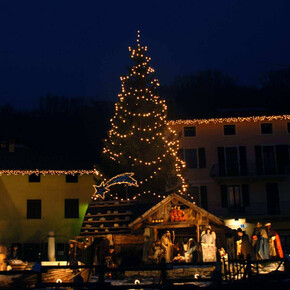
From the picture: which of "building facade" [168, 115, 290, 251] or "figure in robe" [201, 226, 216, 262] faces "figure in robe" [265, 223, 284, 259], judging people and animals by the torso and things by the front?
the building facade

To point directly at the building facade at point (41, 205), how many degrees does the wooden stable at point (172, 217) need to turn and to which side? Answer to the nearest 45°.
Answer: approximately 135° to its right

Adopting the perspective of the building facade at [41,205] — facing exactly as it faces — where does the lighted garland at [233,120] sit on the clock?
The lighted garland is roughly at 9 o'clock from the building facade.

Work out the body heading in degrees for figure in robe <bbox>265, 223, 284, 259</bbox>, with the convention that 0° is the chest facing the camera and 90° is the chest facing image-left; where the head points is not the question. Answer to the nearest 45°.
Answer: approximately 45°

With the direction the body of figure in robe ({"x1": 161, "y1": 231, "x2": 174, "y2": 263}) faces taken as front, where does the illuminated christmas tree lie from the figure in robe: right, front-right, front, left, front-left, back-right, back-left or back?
back-left

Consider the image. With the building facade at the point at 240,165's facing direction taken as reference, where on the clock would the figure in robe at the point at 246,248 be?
The figure in robe is roughly at 12 o'clock from the building facade.

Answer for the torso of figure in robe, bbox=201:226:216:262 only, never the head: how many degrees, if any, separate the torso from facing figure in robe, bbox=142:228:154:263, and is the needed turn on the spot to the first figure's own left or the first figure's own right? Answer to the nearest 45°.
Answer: approximately 90° to the first figure's own right

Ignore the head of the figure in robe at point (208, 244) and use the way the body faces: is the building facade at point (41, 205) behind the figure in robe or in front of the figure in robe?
behind
